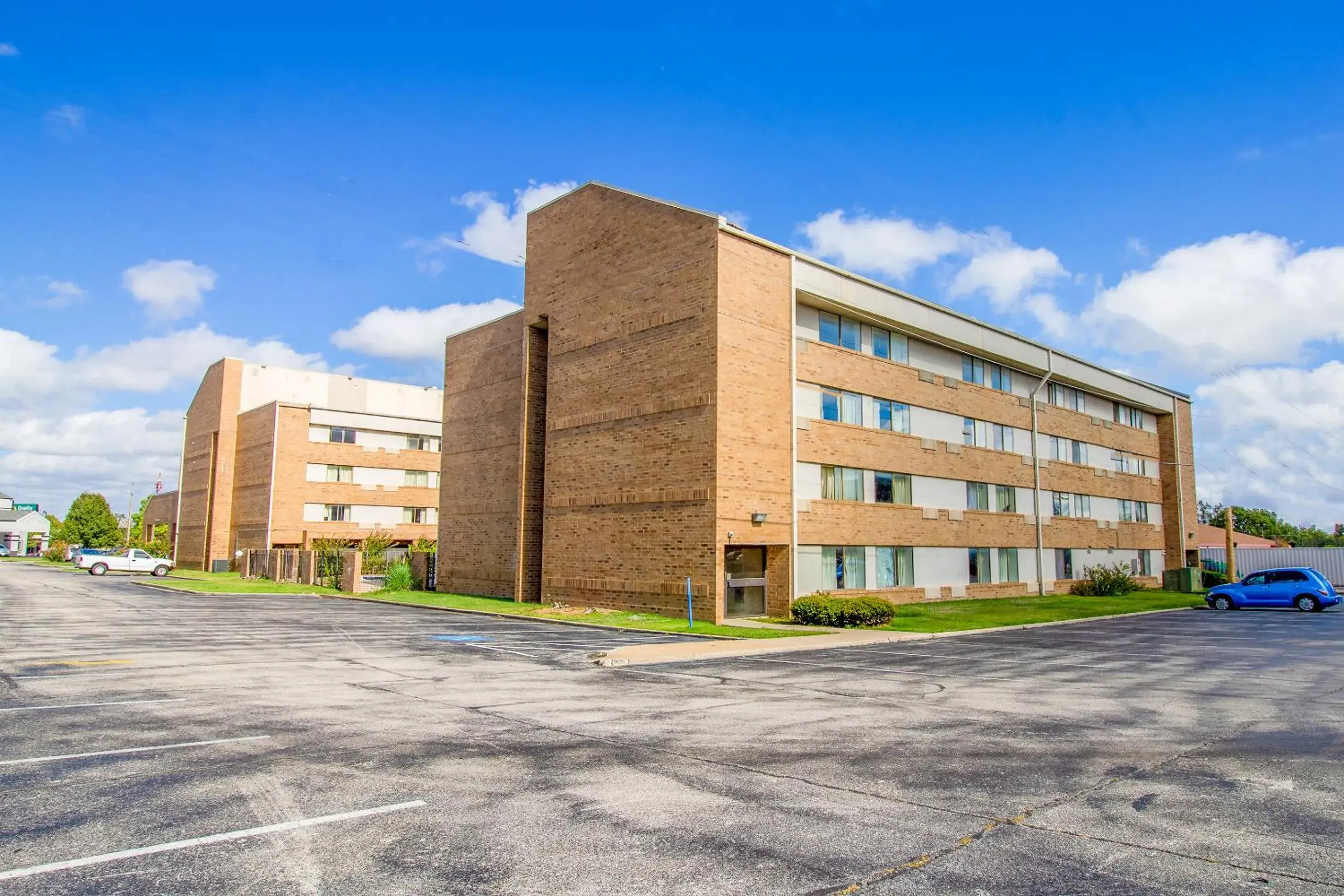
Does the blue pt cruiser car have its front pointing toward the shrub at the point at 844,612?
no

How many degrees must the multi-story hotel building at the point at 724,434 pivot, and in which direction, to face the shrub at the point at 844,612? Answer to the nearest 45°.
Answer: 0° — it already faces it

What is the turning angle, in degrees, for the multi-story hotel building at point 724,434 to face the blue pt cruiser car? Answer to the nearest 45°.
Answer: approximately 90° to its left

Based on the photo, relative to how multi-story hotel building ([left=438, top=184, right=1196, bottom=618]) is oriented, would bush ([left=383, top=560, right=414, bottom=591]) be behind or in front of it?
behind

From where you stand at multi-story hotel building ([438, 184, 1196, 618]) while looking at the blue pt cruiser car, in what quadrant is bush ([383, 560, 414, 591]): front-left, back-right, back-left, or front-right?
back-left

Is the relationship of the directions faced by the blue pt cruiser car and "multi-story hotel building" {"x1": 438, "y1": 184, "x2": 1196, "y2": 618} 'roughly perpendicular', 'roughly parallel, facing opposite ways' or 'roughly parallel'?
roughly parallel, facing opposite ways
